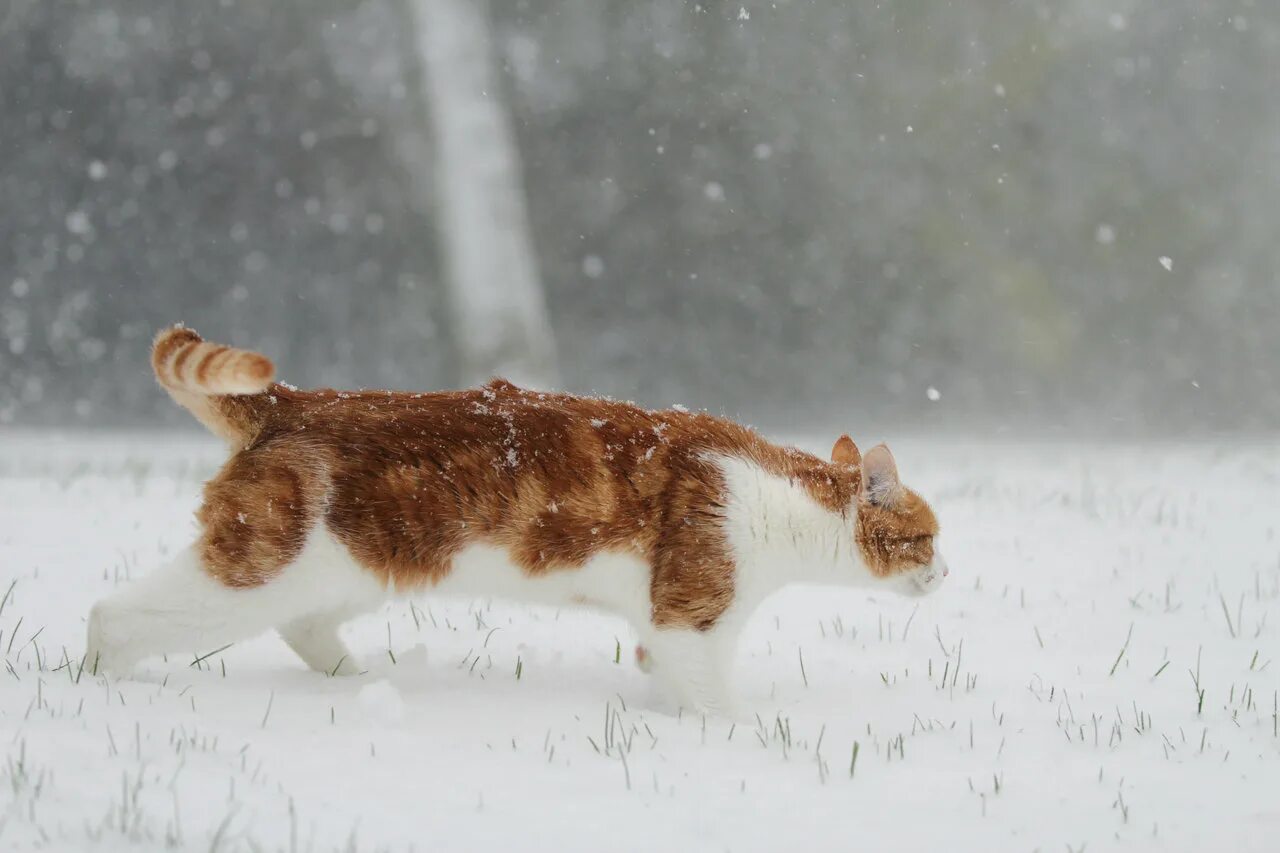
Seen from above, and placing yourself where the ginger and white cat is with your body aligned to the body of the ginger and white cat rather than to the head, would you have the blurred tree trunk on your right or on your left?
on your left

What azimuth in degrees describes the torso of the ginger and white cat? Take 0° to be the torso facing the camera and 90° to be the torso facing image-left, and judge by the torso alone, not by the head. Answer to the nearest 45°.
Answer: approximately 270°
